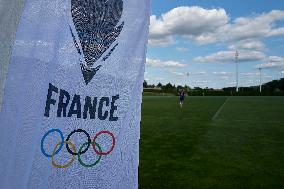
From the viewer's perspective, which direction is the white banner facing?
toward the camera
